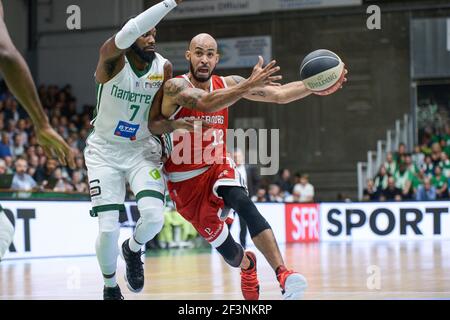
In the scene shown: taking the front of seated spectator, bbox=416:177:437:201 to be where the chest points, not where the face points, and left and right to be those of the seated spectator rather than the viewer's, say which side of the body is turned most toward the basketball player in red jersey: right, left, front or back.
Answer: front

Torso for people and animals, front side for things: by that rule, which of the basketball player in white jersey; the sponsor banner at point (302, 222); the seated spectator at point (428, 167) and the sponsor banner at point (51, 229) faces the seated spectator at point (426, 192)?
the seated spectator at point (428, 167)

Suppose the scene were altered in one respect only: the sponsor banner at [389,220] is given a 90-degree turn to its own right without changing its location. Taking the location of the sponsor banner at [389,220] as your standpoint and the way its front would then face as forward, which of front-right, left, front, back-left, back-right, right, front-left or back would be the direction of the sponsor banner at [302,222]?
front

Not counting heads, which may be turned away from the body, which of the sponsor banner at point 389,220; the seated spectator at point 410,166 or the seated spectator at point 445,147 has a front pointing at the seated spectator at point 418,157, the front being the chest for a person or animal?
the seated spectator at point 445,147

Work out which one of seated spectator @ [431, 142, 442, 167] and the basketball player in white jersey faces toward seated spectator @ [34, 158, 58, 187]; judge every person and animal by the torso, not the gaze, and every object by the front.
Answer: seated spectator @ [431, 142, 442, 167]

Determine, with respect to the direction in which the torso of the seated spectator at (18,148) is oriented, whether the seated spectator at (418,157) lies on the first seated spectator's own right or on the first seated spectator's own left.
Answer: on the first seated spectator's own left

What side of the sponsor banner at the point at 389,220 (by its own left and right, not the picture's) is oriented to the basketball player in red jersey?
front

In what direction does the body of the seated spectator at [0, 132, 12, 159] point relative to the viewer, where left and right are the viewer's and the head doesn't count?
facing the viewer and to the right of the viewer

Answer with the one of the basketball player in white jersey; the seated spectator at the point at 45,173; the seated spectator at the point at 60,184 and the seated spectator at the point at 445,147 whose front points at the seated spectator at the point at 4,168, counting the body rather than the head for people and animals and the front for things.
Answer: the seated spectator at the point at 445,147

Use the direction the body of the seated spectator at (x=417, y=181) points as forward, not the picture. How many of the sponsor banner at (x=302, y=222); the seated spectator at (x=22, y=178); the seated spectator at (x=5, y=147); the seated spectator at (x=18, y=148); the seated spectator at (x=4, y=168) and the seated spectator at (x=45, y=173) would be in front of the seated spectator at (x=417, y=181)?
6

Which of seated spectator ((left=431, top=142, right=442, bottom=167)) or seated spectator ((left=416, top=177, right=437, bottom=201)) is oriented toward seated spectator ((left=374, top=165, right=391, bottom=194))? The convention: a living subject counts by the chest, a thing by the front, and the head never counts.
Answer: seated spectator ((left=431, top=142, right=442, bottom=167))

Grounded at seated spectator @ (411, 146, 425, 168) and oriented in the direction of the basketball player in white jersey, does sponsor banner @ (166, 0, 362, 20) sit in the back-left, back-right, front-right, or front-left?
back-right

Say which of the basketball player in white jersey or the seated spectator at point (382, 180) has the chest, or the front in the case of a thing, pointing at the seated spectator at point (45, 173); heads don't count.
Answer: the seated spectator at point (382, 180)
